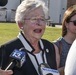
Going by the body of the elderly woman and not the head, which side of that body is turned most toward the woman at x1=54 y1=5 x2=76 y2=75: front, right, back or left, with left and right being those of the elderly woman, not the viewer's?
left

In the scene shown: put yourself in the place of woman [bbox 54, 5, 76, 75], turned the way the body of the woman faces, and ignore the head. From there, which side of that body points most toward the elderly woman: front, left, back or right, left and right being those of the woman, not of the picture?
right

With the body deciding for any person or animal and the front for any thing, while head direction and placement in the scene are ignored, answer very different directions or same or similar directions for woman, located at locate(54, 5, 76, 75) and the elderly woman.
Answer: same or similar directions

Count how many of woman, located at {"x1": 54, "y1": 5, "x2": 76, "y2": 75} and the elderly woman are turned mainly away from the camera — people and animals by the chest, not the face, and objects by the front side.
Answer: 0

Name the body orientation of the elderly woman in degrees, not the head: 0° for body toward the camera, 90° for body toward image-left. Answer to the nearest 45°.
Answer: approximately 315°
